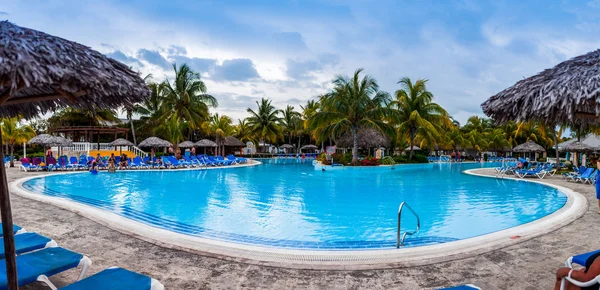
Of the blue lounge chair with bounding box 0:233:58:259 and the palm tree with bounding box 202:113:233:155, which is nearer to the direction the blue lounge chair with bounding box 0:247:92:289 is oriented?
the palm tree

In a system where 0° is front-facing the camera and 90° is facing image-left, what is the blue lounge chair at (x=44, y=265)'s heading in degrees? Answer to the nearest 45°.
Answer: approximately 225°

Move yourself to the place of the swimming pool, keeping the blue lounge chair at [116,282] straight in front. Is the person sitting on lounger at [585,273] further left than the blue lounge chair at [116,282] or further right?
left

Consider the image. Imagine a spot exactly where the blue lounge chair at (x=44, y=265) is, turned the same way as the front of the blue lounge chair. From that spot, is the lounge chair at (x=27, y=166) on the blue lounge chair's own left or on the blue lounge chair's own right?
on the blue lounge chair's own left

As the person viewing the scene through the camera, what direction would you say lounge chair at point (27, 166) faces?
facing to the right of the viewer

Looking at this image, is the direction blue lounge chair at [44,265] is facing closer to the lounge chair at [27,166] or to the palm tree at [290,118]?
the palm tree

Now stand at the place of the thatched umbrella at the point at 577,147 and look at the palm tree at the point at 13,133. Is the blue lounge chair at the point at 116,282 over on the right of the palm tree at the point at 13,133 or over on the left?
left
